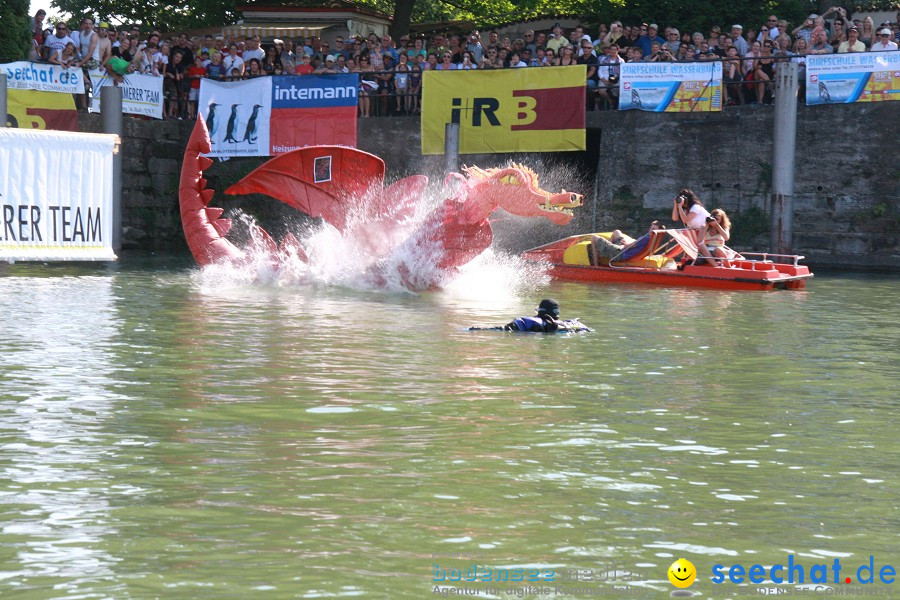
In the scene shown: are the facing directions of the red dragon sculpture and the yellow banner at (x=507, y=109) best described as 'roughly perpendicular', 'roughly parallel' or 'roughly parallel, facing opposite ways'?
roughly perpendicular

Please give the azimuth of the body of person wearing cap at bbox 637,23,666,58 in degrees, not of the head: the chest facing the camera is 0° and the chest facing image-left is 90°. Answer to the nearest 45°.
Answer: approximately 0°

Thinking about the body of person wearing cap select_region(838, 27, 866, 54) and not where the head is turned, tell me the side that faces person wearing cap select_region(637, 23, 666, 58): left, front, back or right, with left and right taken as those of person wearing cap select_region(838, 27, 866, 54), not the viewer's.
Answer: right

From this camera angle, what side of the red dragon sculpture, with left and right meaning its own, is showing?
right

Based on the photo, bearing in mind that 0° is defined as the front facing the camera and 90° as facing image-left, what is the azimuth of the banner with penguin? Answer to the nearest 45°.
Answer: approximately 0°
